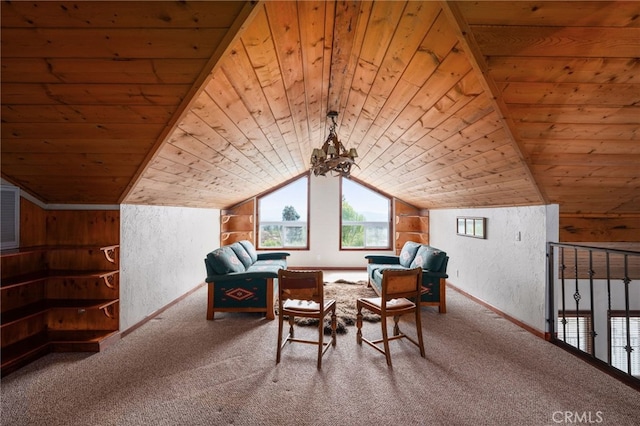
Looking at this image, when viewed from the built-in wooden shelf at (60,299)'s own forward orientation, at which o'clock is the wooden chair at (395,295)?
The wooden chair is roughly at 12 o'clock from the built-in wooden shelf.

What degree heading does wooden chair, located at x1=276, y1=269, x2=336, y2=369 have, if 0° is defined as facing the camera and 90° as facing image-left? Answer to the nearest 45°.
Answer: approximately 225°

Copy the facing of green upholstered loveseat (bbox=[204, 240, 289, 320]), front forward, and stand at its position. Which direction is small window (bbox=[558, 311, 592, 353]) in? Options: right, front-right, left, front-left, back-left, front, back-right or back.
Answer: front

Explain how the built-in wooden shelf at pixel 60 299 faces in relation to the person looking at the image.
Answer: facing the viewer and to the right of the viewer

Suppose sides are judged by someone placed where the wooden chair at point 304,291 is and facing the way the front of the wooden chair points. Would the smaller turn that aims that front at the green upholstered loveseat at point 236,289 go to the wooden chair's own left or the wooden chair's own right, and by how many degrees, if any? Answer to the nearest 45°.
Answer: approximately 90° to the wooden chair's own left

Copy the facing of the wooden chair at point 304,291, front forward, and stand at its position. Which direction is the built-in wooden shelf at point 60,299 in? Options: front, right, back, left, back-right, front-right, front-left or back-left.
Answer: back-left

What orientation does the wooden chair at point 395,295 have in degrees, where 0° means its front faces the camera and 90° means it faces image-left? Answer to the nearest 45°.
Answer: approximately 135°

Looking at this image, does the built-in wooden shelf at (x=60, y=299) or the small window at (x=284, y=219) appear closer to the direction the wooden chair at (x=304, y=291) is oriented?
the small window

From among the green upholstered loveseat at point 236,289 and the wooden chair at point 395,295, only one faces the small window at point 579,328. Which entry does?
the green upholstered loveseat

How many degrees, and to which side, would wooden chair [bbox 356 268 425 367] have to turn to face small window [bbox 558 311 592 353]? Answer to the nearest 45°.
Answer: approximately 90° to its right

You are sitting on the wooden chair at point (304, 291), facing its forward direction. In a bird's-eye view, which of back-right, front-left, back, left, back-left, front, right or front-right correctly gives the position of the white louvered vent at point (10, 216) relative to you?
back-left

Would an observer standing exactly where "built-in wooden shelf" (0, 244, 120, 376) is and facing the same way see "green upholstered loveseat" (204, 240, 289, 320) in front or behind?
in front
